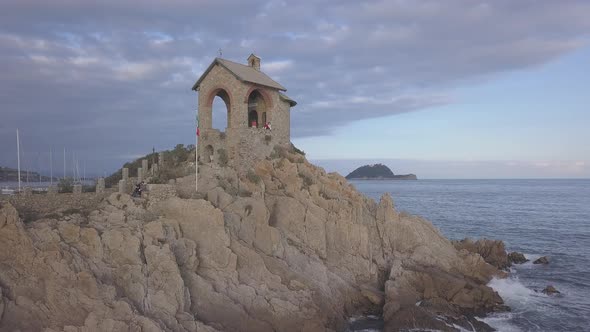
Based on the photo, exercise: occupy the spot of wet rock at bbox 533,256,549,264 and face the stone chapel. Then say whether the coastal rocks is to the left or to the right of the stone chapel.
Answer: left

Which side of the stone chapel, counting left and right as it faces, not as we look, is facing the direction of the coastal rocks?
left

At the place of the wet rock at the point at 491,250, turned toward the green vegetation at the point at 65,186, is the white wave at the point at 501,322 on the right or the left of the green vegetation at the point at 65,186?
left

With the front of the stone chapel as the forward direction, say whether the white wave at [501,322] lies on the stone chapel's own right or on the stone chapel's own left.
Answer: on the stone chapel's own left

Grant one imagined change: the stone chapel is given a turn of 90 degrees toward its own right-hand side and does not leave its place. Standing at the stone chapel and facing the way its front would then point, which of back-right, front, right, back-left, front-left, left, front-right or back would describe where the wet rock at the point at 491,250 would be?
back-right

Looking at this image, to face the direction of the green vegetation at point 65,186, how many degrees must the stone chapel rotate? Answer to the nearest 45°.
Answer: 0° — it already faces it

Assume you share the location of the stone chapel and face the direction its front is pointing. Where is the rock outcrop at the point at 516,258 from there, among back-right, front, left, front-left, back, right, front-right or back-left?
back-left

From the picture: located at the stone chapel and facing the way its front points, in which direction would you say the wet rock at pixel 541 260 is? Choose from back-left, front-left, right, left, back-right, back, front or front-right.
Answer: back-left

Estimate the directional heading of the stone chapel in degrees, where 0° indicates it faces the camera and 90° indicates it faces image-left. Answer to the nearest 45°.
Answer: approximately 45°

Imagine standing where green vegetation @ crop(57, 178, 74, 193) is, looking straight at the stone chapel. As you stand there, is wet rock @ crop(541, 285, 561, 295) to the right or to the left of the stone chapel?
right

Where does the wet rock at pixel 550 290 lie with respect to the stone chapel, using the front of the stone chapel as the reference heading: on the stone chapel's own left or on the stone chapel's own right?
on the stone chapel's own left
